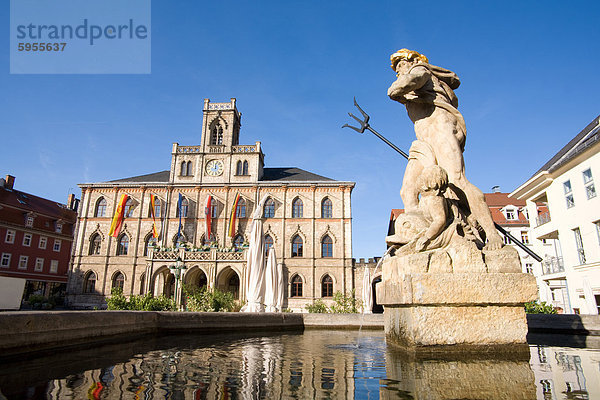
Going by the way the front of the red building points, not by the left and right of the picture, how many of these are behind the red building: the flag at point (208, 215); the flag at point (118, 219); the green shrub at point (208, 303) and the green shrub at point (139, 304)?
0

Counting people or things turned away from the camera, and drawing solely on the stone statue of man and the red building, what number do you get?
0

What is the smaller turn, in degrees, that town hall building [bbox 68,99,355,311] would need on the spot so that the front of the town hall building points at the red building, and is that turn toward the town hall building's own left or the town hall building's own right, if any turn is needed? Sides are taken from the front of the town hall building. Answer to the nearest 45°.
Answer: approximately 135° to the town hall building's own right

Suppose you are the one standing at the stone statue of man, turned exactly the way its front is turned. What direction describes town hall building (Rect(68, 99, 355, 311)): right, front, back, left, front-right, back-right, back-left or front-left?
right

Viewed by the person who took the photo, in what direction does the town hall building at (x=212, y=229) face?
facing the viewer

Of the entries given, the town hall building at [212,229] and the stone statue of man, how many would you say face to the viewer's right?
0

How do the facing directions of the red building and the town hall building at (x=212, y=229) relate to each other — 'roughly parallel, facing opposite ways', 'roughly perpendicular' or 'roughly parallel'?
roughly perpendicular

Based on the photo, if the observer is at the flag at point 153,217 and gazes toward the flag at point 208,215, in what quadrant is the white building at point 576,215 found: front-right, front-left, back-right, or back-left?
front-right

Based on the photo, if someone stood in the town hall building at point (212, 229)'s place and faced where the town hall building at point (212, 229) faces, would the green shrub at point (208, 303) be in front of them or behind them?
in front

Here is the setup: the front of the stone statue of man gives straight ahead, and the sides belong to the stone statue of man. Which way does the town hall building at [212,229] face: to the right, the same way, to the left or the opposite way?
to the left

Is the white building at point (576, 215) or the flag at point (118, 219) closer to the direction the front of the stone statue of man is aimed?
the flag

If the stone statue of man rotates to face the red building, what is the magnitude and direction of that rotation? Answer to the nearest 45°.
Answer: approximately 90° to its right

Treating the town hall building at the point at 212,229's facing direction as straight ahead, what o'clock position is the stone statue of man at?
The stone statue of man is roughly at 12 o'clock from the town hall building.

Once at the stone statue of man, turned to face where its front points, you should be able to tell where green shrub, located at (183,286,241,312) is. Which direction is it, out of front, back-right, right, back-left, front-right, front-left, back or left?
right
